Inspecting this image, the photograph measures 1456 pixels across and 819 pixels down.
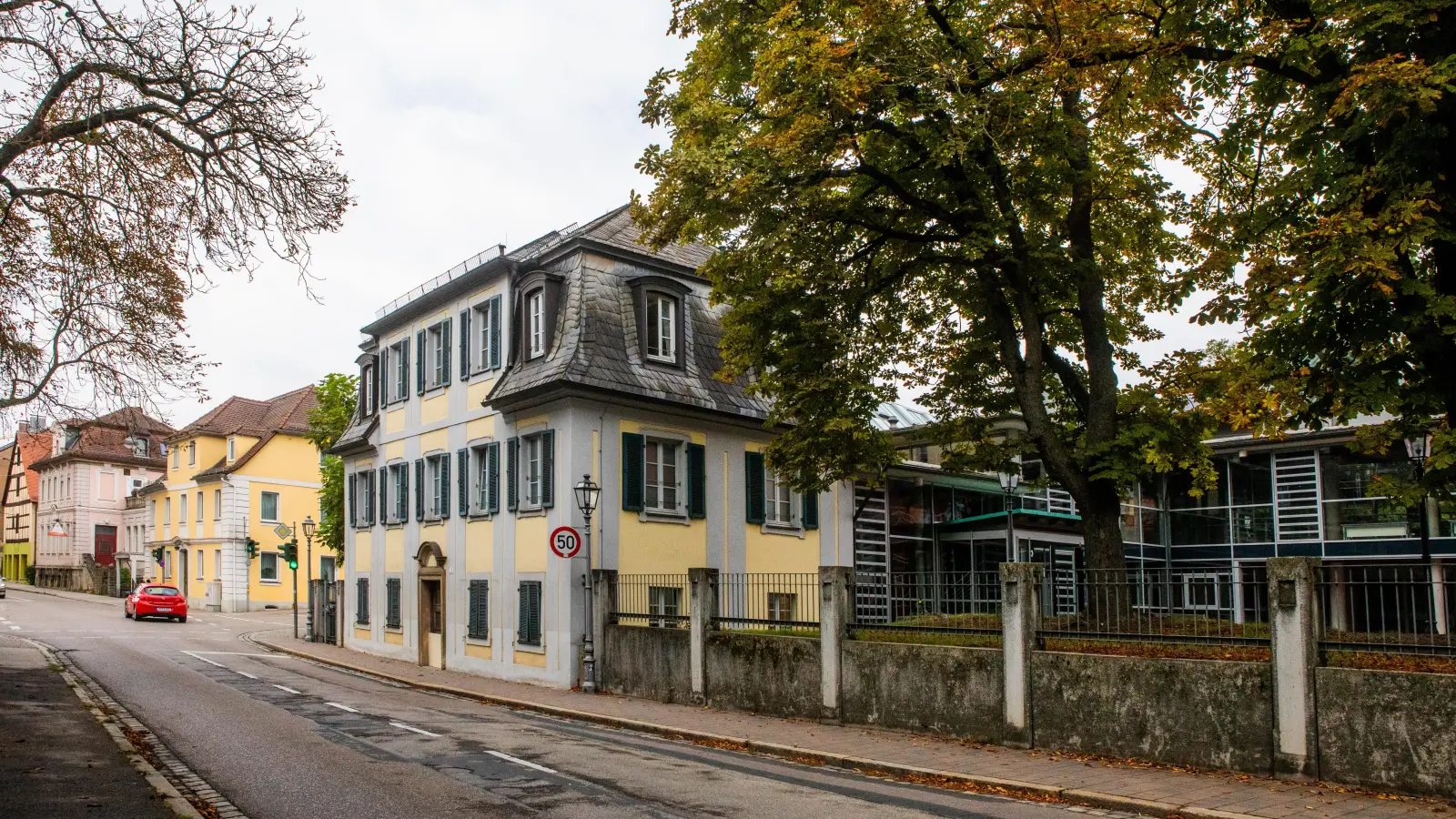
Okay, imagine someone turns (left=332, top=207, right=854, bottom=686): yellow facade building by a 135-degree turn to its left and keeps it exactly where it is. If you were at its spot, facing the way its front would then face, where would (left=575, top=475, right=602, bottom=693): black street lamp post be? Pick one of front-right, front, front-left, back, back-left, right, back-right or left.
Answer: right

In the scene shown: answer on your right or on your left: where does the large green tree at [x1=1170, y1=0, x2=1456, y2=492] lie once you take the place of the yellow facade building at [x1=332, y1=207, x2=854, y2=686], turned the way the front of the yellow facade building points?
on your left

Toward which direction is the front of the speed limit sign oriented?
toward the camera

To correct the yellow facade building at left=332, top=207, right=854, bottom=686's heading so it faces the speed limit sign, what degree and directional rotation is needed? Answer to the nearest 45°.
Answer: approximately 45° to its left

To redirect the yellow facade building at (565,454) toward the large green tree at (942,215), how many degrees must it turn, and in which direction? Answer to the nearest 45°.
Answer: approximately 90° to its left

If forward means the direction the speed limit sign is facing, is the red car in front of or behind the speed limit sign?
behind

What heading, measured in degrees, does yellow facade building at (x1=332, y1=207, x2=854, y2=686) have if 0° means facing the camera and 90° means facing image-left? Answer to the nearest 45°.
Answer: approximately 45°
